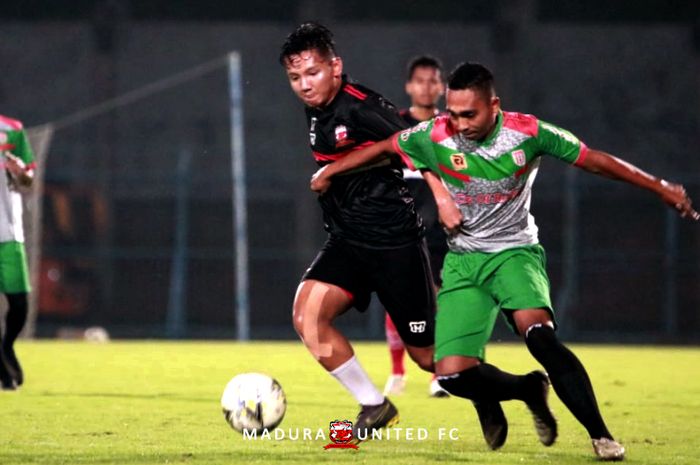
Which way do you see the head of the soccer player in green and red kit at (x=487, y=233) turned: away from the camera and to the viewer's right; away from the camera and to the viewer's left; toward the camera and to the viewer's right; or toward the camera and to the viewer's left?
toward the camera and to the viewer's left

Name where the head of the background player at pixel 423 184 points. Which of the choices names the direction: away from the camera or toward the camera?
toward the camera

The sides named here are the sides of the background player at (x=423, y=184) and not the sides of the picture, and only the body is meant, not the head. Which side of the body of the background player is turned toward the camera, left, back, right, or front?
front

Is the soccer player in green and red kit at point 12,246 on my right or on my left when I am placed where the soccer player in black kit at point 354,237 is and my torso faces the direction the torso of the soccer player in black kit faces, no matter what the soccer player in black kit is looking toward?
on my right

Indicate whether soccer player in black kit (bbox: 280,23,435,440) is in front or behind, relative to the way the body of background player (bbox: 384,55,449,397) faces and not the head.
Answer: in front

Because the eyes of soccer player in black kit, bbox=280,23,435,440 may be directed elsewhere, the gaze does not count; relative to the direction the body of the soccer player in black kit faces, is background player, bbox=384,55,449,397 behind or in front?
behind

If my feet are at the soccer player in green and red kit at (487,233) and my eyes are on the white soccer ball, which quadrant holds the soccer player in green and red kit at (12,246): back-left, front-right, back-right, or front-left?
front-right

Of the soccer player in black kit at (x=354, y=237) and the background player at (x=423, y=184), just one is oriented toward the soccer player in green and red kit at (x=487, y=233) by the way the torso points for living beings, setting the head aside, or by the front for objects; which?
the background player

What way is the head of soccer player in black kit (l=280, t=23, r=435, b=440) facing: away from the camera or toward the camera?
toward the camera

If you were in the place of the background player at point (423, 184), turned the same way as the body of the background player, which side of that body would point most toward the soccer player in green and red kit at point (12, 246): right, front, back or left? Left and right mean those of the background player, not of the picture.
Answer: right

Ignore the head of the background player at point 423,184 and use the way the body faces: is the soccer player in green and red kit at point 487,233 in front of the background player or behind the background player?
in front
